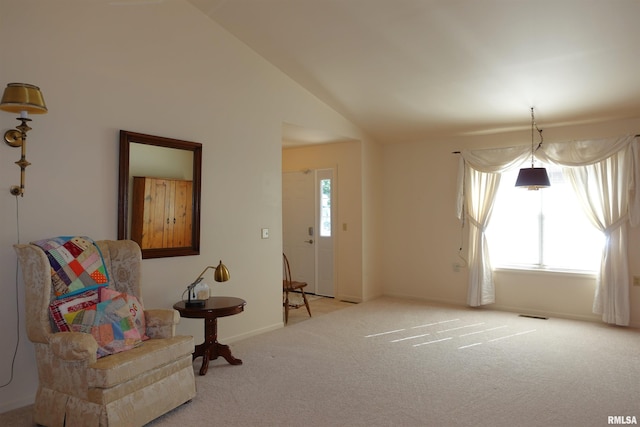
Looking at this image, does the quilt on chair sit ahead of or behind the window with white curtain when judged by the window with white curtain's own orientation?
ahead

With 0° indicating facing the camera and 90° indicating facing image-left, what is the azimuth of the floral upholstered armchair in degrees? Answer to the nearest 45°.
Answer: approximately 315°

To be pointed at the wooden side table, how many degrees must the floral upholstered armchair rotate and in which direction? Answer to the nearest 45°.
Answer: approximately 90° to its left

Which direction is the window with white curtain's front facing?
toward the camera

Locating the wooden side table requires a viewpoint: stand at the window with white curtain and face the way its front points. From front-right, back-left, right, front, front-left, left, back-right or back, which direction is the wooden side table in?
front-right

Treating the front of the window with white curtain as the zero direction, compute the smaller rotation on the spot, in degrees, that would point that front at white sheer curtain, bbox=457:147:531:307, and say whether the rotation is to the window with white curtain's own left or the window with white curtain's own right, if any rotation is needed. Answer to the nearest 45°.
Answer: approximately 90° to the window with white curtain's own right

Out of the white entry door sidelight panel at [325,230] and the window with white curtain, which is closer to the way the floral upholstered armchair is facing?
the window with white curtain

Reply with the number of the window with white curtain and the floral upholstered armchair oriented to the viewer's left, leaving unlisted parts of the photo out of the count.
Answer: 0

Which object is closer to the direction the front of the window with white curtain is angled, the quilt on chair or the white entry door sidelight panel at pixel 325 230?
the quilt on chair

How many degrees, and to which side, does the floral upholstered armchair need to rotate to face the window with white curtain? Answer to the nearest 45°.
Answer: approximately 45° to its left

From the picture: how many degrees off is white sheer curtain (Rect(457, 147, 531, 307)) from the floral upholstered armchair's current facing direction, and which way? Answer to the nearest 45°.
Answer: approximately 45° to its left

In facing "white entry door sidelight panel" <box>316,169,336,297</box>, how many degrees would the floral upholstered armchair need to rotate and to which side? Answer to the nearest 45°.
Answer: approximately 90° to its left
